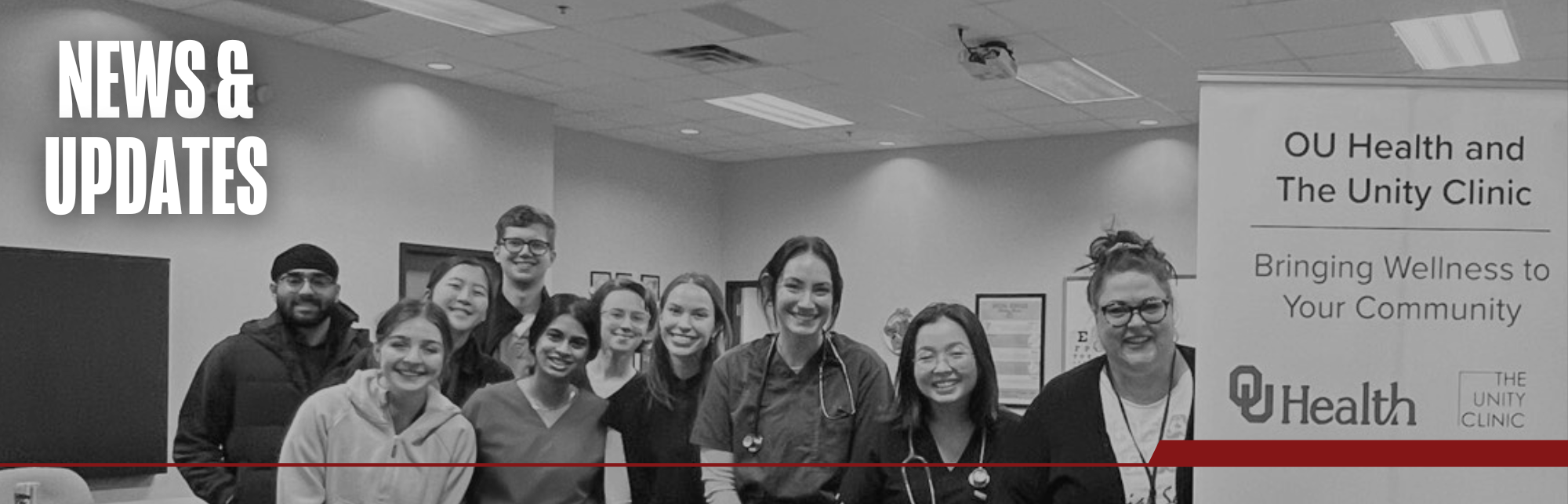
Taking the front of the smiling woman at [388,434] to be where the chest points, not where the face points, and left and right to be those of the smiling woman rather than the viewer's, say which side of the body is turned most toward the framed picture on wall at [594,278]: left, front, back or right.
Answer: back

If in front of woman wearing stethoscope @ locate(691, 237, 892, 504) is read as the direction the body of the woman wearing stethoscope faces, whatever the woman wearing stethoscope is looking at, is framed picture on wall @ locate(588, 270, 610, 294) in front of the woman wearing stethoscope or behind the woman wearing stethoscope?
behind

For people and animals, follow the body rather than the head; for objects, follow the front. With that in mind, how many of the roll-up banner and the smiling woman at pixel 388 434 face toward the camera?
2

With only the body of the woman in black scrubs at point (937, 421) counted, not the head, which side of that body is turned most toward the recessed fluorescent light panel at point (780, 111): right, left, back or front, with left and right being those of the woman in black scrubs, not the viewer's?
back

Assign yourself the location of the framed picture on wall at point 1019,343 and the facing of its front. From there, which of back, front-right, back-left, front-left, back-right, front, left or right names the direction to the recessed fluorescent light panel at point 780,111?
front-right

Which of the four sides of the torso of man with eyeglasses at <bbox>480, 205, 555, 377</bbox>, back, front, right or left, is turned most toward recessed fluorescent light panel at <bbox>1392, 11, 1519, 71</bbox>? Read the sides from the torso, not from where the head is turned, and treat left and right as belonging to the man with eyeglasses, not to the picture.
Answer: left

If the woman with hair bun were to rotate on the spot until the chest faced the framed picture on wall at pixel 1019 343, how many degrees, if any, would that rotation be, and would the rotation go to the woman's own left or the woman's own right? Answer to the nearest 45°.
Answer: approximately 180°
